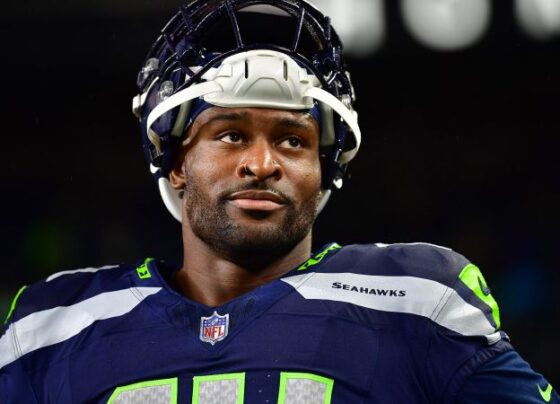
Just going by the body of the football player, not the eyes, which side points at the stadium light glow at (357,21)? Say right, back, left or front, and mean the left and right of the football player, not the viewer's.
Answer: back

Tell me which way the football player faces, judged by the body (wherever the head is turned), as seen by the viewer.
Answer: toward the camera

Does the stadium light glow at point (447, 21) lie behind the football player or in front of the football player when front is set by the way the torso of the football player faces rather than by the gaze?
behind

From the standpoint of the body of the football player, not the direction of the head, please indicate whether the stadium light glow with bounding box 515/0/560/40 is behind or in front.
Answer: behind
